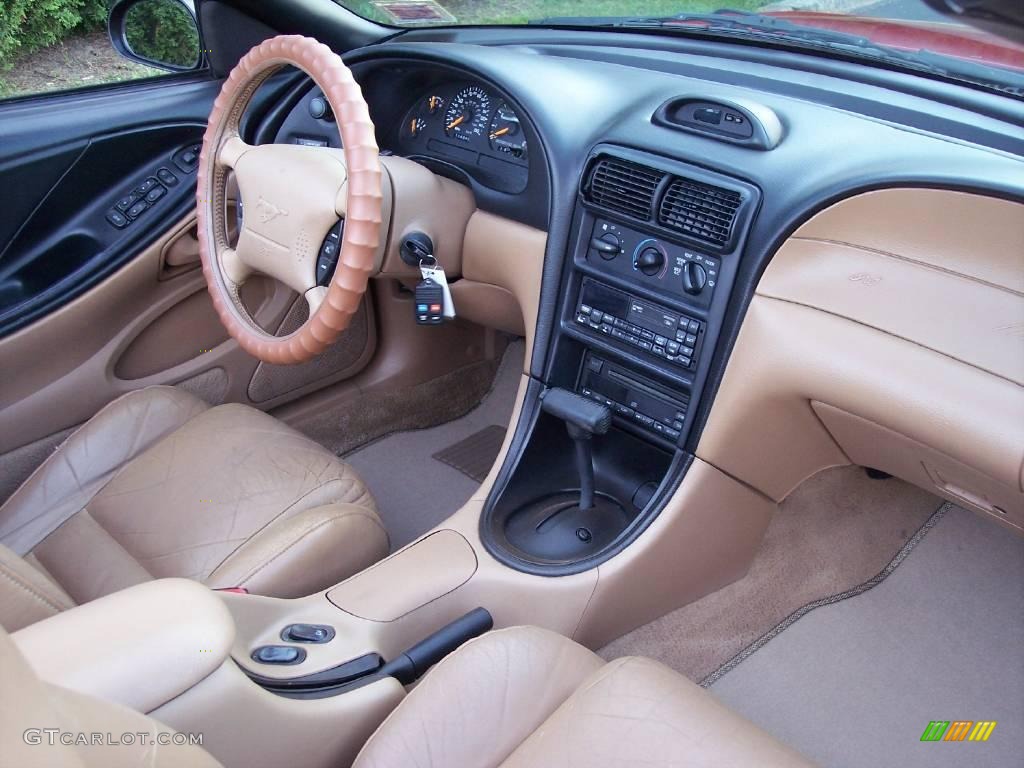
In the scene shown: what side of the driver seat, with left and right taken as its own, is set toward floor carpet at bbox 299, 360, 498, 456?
front

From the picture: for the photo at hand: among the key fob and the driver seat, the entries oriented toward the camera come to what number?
1

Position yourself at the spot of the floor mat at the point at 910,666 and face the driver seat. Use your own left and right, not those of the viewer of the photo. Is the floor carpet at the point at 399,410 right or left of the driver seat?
right

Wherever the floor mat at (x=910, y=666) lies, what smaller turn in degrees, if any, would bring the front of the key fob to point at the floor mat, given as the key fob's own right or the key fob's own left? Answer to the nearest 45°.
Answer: approximately 90° to the key fob's own left

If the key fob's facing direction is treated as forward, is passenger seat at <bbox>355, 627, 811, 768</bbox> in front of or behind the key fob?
in front

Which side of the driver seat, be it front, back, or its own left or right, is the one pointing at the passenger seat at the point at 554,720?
right

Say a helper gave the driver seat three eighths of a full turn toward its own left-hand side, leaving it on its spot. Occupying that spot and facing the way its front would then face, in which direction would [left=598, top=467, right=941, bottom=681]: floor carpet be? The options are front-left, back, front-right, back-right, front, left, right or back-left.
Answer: back

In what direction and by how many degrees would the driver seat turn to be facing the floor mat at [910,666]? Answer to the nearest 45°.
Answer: approximately 45° to its right

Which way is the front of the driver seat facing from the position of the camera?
facing away from the viewer and to the right of the viewer

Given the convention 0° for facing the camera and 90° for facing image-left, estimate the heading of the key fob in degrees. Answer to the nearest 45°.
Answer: approximately 0°
